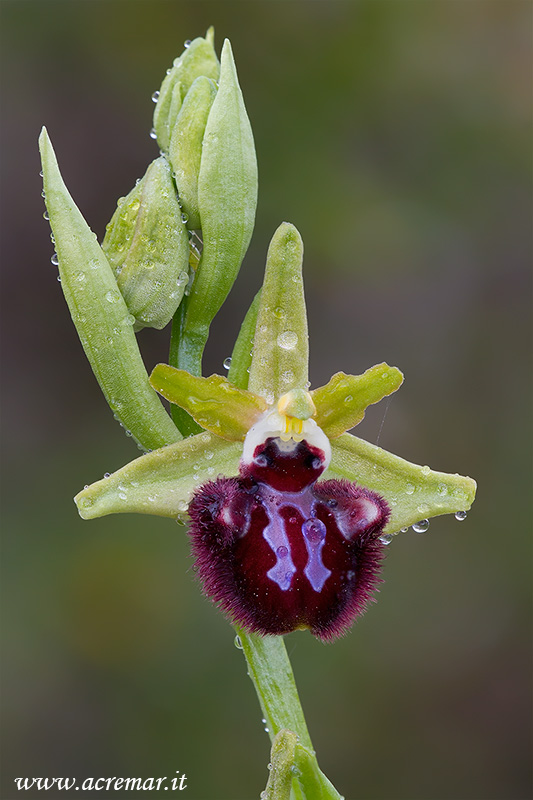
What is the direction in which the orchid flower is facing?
toward the camera
